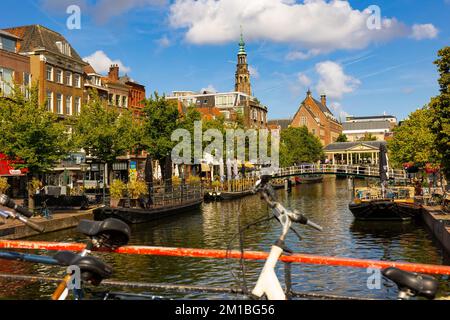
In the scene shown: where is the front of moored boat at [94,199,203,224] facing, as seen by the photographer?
facing away from the viewer and to the right of the viewer

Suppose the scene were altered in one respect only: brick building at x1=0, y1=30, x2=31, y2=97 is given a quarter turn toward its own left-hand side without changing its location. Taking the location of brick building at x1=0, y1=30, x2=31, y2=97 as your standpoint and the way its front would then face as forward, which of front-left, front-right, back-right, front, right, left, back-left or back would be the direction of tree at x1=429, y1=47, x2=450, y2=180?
right

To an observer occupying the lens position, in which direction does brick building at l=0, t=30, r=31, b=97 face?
facing the viewer and to the right of the viewer

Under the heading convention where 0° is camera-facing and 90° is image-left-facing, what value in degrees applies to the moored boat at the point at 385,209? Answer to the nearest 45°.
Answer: approximately 0°

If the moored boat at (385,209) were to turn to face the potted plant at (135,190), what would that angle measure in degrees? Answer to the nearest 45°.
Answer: approximately 90° to its right

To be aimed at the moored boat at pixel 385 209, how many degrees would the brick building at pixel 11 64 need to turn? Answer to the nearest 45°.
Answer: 0° — it already faces it

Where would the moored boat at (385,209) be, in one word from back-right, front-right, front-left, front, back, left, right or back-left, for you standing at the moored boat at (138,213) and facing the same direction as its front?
front-right

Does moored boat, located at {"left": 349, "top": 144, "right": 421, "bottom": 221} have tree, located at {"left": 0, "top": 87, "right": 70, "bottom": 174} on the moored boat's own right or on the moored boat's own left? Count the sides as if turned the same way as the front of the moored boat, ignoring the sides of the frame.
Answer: on the moored boat's own right

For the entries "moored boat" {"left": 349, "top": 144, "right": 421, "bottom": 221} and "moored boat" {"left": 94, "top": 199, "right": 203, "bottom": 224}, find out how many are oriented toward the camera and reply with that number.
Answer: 1

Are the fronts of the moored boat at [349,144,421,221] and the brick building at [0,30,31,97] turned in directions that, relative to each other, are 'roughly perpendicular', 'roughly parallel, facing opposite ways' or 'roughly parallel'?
roughly perpendicular

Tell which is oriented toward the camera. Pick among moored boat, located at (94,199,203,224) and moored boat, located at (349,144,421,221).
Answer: moored boat, located at (349,144,421,221)

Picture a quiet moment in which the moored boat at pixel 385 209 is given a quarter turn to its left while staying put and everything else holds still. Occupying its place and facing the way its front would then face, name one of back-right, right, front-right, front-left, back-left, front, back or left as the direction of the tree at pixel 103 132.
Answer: back
